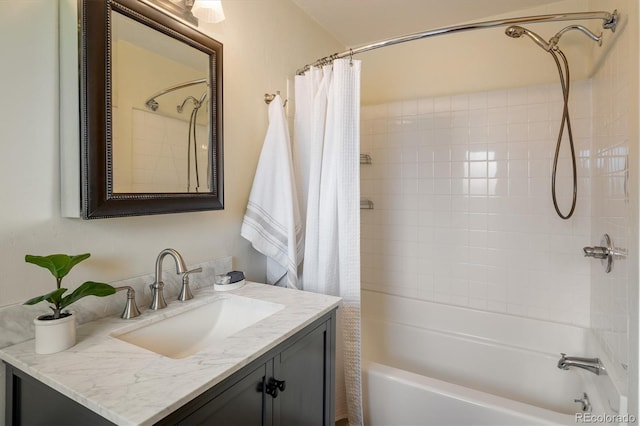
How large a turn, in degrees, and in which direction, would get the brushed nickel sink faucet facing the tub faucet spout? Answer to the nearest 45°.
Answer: approximately 45° to its left

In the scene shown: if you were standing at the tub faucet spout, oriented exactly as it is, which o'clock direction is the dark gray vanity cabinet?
The dark gray vanity cabinet is roughly at 10 o'clock from the tub faucet spout.

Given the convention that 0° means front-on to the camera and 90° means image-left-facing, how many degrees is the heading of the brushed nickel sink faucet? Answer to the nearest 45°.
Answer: approximately 315°

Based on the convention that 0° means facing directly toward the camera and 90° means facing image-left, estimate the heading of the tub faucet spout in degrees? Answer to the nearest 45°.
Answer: approximately 90°

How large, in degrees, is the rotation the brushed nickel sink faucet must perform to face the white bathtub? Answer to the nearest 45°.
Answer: approximately 45° to its left
